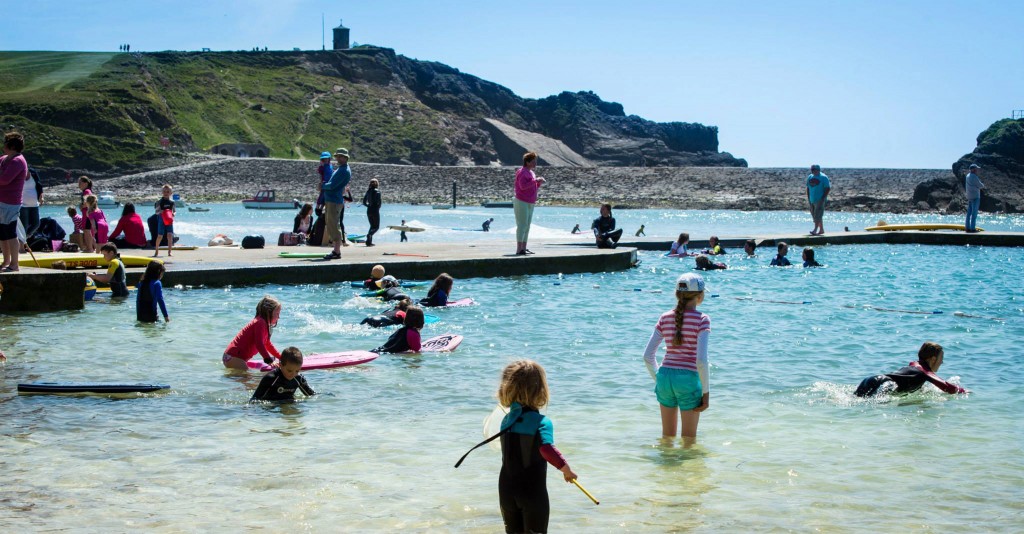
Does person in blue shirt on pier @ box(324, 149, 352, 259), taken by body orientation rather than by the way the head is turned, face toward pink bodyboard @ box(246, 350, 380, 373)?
no

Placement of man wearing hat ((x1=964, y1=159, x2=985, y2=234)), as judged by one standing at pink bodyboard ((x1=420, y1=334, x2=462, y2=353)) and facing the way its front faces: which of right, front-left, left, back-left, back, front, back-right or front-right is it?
front-left

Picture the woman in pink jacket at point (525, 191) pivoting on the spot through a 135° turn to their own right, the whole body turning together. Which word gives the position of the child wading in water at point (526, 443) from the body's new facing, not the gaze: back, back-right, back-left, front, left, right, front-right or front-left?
front-left

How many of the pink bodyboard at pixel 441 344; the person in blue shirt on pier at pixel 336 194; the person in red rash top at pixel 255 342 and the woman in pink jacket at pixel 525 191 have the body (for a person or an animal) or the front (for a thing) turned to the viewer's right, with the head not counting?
3

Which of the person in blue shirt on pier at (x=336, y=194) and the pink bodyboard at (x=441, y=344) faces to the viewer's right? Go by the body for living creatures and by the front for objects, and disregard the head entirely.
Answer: the pink bodyboard

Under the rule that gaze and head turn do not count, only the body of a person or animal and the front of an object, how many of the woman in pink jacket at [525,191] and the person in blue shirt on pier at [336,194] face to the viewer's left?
1

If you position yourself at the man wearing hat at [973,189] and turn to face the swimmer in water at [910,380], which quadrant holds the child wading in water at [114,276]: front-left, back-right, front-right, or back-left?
front-right

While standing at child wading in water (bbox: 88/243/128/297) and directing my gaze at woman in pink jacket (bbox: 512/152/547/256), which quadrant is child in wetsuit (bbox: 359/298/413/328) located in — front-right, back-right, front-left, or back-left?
front-right

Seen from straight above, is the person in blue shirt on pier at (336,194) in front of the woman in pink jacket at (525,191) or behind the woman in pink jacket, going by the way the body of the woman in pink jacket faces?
behind

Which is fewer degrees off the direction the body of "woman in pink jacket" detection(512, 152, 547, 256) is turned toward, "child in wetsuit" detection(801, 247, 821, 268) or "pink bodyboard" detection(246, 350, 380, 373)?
the child in wetsuit

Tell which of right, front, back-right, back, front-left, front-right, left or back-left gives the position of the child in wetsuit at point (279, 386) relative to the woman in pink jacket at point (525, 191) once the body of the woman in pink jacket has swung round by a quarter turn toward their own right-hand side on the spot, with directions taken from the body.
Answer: front

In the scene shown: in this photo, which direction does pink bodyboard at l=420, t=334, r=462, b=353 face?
to the viewer's right

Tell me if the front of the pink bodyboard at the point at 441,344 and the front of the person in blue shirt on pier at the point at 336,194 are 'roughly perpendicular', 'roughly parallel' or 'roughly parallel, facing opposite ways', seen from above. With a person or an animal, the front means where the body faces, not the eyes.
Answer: roughly parallel, facing opposite ways

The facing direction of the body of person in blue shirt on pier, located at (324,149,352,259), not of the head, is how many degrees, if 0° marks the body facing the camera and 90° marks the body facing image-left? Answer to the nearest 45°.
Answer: approximately 90°

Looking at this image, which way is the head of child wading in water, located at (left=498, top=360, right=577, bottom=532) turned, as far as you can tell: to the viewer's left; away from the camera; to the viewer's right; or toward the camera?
away from the camera

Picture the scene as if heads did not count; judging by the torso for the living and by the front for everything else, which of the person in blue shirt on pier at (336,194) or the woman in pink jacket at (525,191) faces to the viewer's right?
the woman in pink jacket

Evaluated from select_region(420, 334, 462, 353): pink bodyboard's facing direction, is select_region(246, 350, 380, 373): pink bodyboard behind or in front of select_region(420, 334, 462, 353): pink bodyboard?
behind

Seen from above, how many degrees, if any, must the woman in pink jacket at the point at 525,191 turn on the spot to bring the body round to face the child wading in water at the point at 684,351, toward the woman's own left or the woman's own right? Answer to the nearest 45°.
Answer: approximately 90° to the woman's own right

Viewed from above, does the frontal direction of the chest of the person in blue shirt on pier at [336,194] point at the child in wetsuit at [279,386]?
no

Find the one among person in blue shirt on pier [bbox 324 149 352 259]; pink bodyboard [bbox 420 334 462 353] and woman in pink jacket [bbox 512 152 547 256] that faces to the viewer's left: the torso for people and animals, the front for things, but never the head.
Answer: the person in blue shirt on pier

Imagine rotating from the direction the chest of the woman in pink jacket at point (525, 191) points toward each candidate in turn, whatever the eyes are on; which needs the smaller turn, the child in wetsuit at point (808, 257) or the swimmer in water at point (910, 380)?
the child in wetsuit

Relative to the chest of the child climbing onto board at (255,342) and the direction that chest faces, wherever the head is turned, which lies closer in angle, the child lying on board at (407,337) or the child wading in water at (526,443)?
the child lying on board
